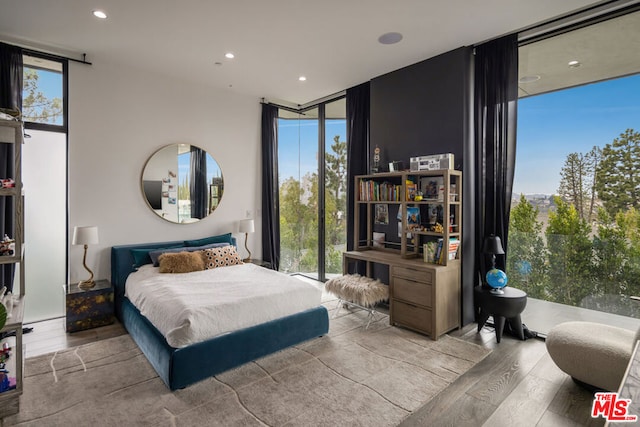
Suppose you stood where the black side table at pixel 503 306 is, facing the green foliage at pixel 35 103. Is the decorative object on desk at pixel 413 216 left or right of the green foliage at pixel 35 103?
right

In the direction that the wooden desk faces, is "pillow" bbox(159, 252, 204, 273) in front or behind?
in front

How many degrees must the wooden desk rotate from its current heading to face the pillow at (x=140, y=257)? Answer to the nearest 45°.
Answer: approximately 45° to its right

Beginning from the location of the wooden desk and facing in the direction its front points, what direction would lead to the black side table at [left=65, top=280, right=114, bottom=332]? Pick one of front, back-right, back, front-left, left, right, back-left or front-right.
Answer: front-right

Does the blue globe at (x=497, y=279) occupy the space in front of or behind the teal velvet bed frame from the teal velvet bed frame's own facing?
in front

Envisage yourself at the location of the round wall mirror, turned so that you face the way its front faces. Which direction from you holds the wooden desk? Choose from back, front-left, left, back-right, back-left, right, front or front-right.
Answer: front-left

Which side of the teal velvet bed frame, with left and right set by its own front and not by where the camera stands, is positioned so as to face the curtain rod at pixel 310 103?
left

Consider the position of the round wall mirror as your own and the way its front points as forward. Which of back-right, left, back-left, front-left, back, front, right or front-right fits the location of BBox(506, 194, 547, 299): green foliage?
front-left

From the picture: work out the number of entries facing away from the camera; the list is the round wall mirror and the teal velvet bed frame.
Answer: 0

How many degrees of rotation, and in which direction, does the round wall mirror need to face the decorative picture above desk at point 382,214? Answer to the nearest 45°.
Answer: approximately 45° to its left

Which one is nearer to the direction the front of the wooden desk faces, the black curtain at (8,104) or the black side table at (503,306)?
the black curtain

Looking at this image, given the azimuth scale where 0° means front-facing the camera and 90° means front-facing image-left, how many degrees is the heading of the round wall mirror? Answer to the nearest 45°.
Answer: approximately 0°
